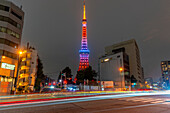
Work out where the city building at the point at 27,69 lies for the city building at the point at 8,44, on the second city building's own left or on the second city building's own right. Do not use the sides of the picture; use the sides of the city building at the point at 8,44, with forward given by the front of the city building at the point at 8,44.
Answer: on the second city building's own left

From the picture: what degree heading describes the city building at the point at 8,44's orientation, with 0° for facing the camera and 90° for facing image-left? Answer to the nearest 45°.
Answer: approximately 315°
